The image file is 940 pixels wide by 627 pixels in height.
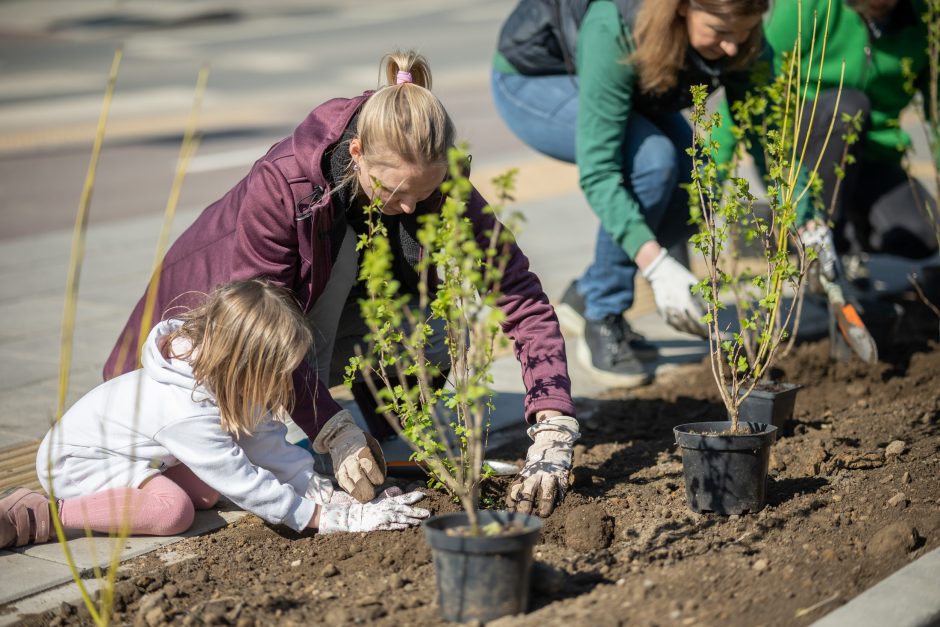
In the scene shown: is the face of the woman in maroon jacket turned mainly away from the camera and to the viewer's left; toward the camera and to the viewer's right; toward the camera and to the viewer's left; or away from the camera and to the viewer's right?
toward the camera and to the viewer's right

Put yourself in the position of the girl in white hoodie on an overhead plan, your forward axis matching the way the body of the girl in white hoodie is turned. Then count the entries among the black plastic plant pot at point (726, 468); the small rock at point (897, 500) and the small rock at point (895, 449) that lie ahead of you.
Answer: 3

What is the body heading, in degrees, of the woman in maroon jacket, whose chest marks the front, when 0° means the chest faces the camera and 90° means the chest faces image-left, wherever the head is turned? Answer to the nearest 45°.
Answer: approximately 315°

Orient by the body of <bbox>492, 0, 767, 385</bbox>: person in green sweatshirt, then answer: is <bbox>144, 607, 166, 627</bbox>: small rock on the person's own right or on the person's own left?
on the person's own right

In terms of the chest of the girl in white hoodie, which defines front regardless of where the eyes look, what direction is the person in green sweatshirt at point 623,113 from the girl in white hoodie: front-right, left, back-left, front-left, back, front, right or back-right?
front-left

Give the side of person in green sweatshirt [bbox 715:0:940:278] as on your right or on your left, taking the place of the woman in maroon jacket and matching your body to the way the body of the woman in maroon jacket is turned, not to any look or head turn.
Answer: on your left

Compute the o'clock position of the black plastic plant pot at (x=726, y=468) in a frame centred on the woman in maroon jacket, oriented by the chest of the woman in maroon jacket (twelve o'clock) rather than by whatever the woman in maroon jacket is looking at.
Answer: The black plastic plant pot is roughly at 11 o'clock from the woman in maroon jacket.

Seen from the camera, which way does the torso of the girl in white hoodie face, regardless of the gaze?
to the viewer's right

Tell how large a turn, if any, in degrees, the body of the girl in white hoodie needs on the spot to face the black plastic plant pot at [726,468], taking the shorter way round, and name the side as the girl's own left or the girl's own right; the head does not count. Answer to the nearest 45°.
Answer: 0° — they already face it
